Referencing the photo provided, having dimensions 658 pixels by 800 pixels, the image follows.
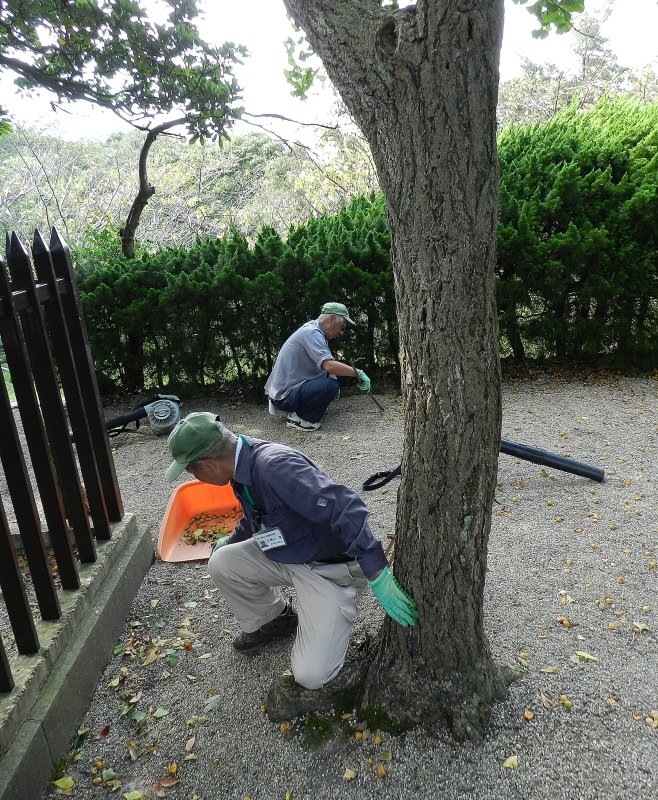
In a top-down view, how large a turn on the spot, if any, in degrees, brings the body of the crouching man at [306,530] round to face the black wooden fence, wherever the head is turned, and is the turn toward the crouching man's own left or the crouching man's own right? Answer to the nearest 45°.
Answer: approximately 45° to the crouching man's own right

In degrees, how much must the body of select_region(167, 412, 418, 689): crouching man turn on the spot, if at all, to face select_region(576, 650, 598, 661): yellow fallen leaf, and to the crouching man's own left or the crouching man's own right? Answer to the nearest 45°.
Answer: approximately 135° to the crouching man's own left

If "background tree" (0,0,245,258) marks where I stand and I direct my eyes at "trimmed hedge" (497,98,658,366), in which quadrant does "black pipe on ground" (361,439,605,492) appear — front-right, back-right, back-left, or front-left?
front-right

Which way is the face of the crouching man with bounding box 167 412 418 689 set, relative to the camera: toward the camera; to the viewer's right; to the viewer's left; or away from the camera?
to the viewer's left

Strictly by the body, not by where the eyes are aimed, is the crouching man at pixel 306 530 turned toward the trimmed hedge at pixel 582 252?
no

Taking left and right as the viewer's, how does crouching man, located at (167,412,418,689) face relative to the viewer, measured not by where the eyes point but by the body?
facing the viewer and to the left of the viewer

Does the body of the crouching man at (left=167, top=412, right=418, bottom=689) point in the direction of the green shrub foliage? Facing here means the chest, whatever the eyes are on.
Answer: no

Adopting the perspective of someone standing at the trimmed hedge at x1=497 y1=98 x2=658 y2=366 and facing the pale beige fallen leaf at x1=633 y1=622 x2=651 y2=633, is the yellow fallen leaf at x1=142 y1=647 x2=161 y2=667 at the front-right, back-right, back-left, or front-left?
front-right
